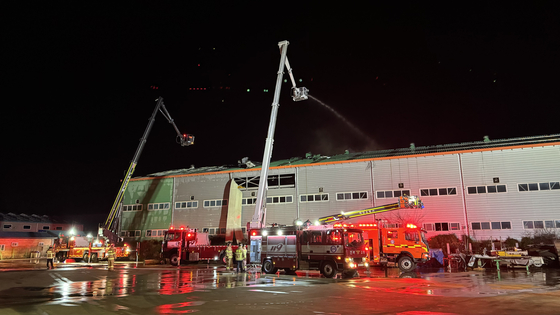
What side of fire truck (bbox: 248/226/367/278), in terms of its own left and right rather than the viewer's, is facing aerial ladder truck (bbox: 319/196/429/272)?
left

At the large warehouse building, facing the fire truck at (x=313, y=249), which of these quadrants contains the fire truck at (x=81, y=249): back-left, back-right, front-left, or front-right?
front-right

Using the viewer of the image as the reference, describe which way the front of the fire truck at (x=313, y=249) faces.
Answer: facing the viewer and to the right of the viewer

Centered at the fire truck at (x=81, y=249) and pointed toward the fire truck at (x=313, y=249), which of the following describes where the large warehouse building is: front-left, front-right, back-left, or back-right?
front-left

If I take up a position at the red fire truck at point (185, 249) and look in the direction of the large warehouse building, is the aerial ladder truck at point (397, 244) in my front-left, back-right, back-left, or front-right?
front-right

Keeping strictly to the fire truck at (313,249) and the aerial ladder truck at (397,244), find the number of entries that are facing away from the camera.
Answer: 0

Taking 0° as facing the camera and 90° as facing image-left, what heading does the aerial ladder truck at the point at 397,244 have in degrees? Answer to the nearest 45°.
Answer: approximately 270°

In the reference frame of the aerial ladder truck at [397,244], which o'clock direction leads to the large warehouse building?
The large warehouse building is roughly at 9 o'clock from the aerial ladder truck.
